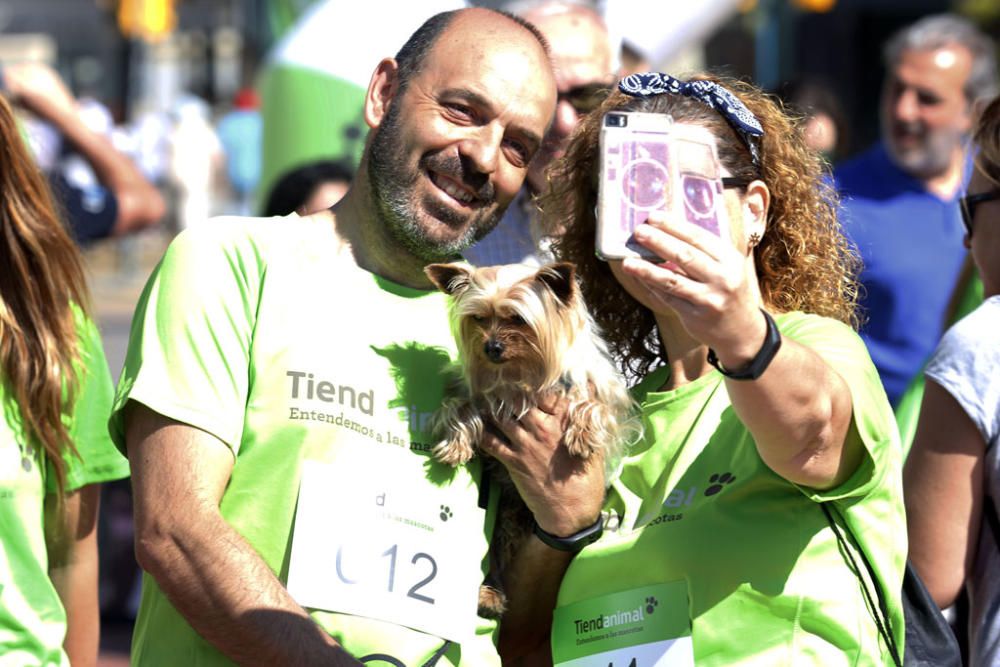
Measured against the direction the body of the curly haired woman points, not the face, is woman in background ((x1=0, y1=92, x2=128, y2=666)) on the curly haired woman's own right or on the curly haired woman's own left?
on the curly haired woman's own right

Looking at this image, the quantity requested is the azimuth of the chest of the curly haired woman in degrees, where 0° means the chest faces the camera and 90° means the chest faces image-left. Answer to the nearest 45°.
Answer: approximately 45°

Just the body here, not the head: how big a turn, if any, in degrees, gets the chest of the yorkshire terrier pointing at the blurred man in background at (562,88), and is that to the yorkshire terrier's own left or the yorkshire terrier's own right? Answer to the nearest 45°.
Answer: approximately 180°

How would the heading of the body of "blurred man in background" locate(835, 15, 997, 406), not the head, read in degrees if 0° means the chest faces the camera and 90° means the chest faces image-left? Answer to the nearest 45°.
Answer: approximately 45°

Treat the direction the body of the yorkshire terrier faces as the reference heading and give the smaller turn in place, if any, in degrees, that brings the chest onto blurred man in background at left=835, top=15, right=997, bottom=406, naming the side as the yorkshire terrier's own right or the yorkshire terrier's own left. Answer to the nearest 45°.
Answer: approximately 135° to the yorkshire terrier's own left

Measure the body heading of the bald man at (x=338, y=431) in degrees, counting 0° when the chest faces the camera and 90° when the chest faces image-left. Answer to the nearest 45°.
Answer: approximately 315°

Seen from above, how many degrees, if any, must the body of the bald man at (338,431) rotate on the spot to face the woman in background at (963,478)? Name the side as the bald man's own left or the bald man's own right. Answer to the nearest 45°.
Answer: approximately 45° to the bald man's own left

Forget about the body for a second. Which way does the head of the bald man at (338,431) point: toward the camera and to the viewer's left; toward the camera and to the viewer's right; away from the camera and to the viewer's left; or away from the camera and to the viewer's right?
toward the camera and to the viewer's right

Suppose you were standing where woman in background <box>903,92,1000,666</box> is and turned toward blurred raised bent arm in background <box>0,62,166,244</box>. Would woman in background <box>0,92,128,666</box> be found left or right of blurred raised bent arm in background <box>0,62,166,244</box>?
left

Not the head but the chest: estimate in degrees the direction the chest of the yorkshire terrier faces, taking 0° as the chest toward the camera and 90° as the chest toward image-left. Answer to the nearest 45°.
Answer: approximately 0°
